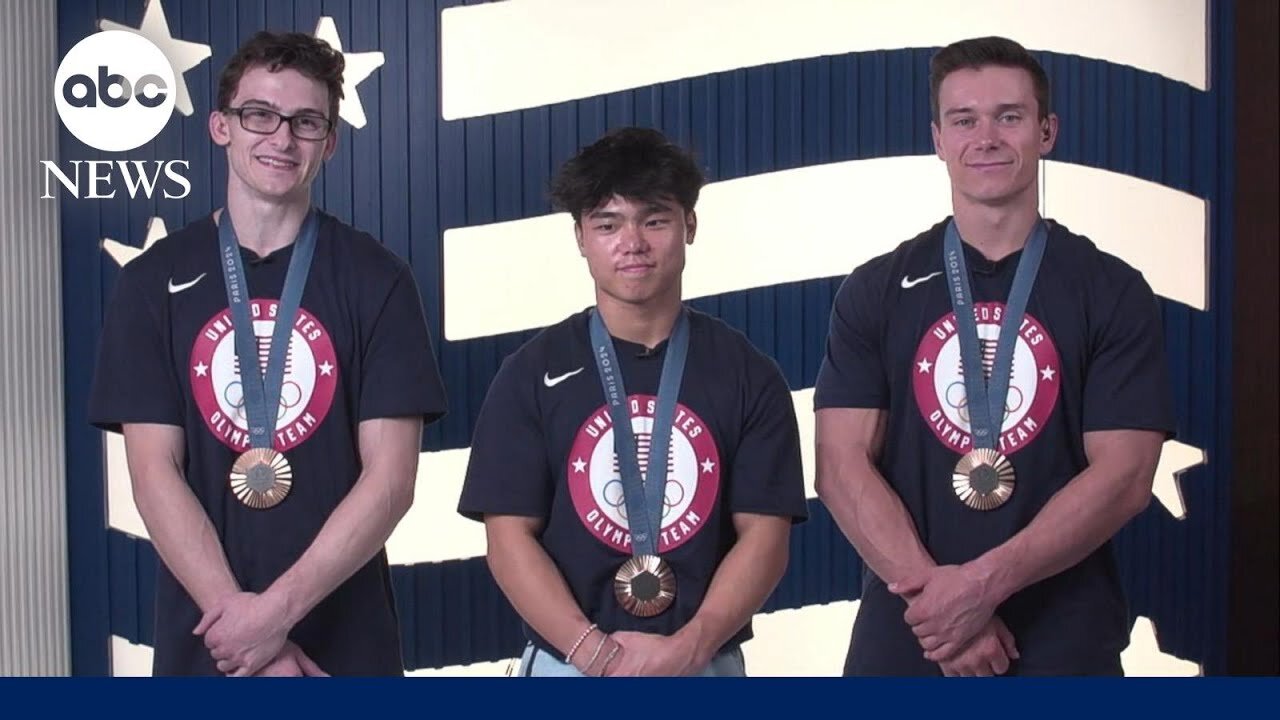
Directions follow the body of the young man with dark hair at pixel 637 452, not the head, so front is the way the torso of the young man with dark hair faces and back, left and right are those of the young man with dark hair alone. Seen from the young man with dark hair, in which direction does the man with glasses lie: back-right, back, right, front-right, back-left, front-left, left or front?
right

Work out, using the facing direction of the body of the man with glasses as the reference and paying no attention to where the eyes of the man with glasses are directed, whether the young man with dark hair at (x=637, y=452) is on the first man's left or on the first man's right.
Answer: on the first man's left

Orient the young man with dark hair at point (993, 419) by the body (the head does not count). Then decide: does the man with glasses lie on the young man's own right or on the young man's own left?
on the young man's own right

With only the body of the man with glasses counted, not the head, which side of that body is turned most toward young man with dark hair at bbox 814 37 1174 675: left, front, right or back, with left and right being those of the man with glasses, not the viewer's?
left

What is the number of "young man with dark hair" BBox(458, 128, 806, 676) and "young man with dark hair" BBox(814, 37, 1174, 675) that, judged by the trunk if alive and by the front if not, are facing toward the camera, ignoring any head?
2

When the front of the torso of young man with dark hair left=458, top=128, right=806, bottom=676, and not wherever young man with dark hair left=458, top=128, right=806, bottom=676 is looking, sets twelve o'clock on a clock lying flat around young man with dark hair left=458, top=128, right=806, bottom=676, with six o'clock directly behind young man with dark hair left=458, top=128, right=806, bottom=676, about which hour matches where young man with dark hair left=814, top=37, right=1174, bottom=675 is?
young man with dark hair left=814, top=37, right=1174, bottom=675 is roughly at 9 o'clock from young man with dark hair left=458, top=128, right=806, bottom=676.

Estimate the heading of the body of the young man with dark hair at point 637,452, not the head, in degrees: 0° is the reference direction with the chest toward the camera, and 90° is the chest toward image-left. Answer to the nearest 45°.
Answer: approximately 0°

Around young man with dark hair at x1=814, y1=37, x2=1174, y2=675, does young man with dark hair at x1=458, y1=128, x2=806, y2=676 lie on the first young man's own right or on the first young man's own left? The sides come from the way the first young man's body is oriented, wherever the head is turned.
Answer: on the first young man's own right

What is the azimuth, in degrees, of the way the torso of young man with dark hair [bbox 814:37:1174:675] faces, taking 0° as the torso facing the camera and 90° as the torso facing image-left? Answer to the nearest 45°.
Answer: approximately 0°
